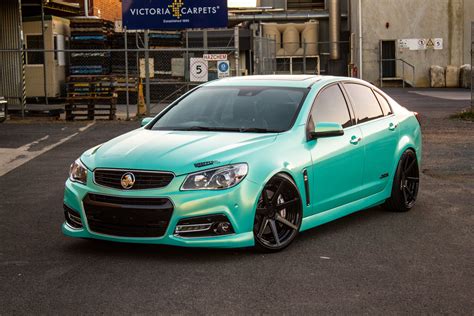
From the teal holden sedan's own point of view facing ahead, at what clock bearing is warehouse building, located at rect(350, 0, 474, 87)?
The warehouse building is roughly at 5 o'clock from the teal holden sedan.

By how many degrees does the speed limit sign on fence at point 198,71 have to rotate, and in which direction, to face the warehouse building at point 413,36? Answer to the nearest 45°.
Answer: approximately 135° to its left

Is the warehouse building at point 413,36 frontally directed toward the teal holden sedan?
yes

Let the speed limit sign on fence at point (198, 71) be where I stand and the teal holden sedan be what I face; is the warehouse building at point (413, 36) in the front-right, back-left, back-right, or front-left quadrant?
back-left

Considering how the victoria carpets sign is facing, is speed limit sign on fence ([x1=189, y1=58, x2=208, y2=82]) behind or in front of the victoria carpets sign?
in front

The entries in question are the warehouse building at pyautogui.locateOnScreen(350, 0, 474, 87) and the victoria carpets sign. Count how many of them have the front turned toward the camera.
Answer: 2

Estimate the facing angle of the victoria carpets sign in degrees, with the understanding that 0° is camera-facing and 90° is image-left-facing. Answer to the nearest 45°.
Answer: approximately 0°

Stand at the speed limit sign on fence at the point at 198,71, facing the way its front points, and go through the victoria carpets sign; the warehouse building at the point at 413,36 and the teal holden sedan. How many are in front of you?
1

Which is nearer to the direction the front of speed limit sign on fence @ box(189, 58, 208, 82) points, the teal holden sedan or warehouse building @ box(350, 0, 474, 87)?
the teal holden sedan

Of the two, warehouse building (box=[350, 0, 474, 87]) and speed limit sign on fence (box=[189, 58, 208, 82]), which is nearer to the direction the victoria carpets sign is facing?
the speed limit sign on fence
